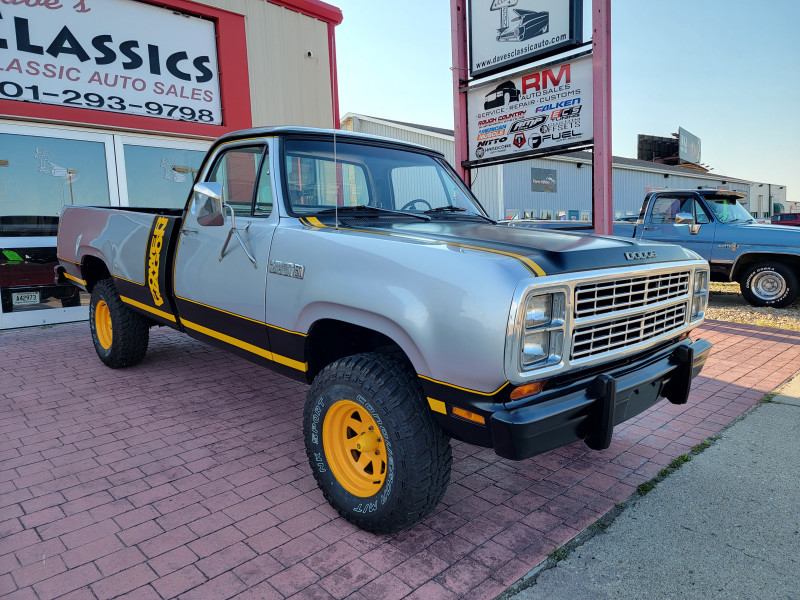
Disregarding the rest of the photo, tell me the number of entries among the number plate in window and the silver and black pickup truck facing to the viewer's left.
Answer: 0

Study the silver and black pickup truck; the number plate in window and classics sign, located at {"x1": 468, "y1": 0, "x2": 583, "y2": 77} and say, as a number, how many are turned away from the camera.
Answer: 0

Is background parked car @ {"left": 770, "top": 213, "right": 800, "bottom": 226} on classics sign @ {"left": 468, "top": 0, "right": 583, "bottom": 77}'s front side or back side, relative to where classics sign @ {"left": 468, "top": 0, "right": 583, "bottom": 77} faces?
on the back side

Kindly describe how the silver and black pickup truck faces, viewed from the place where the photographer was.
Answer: facing the viewer and to the right of the viewer

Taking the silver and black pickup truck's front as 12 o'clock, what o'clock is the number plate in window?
The number plate in window is roughly at 6 o'clock from the silver and black pickup truck.

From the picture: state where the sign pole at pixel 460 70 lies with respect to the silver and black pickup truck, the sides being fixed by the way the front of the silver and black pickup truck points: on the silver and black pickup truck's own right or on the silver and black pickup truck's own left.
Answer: on the silver and black pickup truck's own left

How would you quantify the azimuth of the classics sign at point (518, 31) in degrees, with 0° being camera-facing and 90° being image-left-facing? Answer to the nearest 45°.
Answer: approximately 45°

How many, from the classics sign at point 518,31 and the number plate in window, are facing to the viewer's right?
0

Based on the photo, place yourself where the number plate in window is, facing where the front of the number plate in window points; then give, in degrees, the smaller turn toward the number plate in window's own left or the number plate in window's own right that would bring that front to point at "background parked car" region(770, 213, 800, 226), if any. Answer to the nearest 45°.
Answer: approximately 90° to the number plate in window's own left

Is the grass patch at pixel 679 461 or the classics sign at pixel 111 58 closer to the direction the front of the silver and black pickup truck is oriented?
the grass patch

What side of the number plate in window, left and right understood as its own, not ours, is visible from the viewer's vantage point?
front

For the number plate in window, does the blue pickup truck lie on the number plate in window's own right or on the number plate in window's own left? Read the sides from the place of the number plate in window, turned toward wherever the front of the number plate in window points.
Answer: on the number plate in window's own left

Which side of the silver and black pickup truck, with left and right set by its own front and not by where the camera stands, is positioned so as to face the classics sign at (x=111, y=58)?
back

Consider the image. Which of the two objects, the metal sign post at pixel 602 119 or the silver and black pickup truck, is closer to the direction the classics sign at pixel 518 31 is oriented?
the silver and black pickup truck
